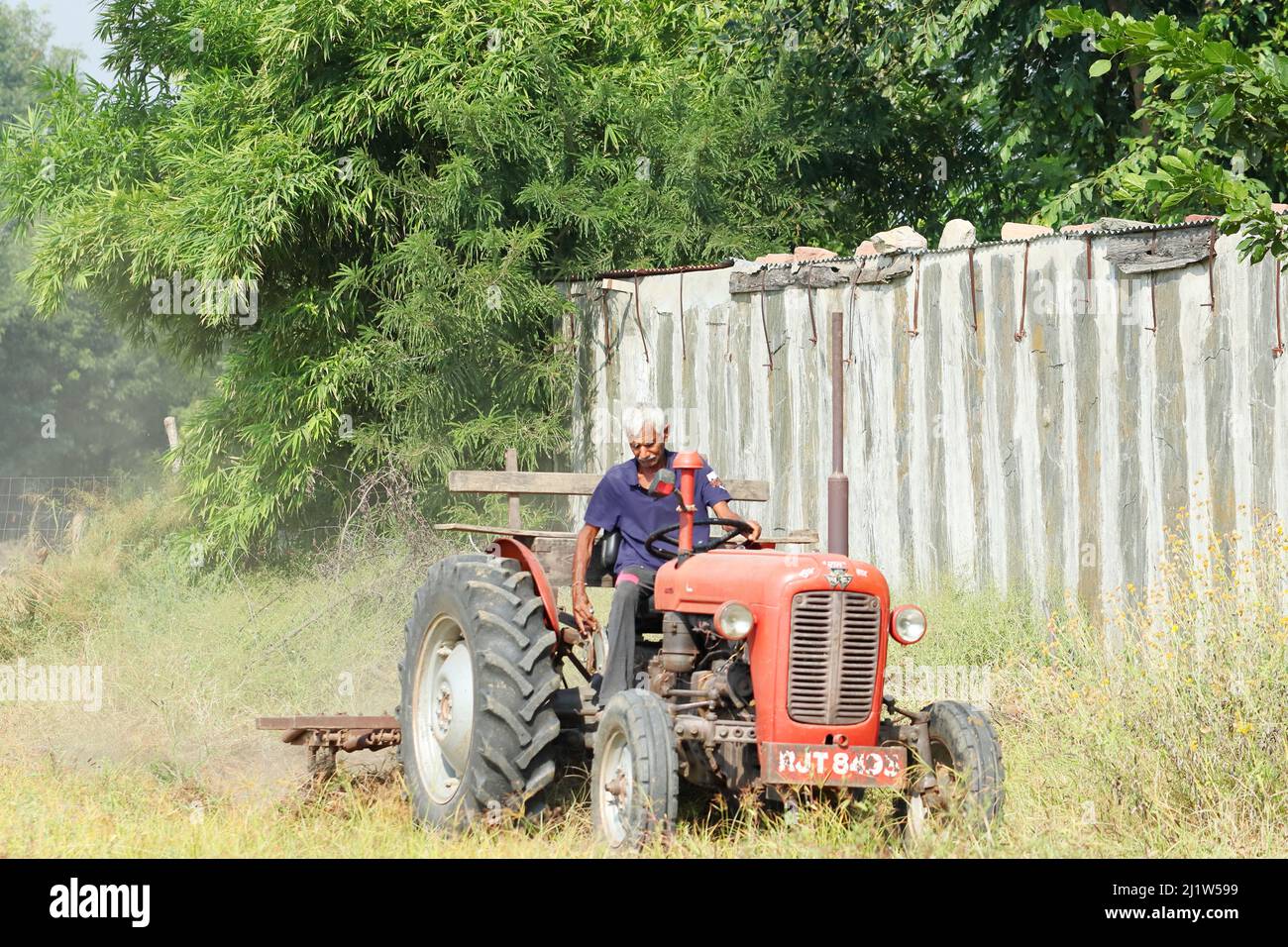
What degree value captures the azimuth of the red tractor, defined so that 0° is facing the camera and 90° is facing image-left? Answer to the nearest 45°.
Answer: approximately 315°

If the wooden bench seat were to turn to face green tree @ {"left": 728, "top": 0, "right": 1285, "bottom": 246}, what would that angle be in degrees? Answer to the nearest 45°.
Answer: approximately 90° to its left

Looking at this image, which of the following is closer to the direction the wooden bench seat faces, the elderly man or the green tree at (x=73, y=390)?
the elderly man

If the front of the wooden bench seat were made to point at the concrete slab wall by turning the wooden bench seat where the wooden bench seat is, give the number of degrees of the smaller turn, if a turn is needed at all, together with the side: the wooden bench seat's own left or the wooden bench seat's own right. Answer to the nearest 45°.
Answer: approximately 90° to the wooden bench seat's own left

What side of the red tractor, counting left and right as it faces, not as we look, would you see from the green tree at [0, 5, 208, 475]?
back

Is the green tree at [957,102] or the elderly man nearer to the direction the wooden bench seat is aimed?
the elderly man

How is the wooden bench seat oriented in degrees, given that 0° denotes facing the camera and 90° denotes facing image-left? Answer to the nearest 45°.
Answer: approximately 315°

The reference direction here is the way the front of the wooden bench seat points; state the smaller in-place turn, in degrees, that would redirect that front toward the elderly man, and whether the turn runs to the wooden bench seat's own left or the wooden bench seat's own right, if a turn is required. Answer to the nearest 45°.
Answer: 0° — it already faces them
